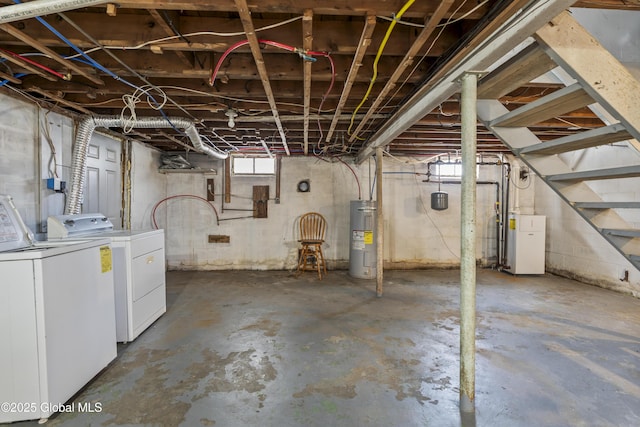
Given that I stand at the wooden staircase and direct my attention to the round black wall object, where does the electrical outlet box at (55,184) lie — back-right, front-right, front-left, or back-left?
front-left

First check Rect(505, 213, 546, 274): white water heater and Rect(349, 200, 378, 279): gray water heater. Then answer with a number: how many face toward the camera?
2

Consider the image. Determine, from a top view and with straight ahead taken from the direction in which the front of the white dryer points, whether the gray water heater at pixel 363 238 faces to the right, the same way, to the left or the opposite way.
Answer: to the right

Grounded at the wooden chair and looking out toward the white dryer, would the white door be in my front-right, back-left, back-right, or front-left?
front-right

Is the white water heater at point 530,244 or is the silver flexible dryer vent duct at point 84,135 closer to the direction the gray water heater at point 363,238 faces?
the silver flexible dryer vent duct

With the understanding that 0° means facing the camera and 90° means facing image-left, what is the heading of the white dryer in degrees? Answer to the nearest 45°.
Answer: approximately 315°

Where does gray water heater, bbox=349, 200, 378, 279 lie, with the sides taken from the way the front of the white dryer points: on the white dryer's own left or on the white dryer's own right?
on the white dryer's own left

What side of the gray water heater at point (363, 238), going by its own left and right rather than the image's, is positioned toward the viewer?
front

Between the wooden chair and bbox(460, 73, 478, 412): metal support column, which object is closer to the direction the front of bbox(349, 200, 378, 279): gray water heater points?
the metal support column

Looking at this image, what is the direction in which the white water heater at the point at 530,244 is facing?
toward the camera

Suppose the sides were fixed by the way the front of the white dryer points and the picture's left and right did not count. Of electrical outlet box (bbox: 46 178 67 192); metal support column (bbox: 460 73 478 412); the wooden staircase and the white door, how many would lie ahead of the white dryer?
2

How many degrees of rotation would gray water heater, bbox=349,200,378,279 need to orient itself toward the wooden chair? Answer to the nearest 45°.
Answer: approximately 135° to its right
